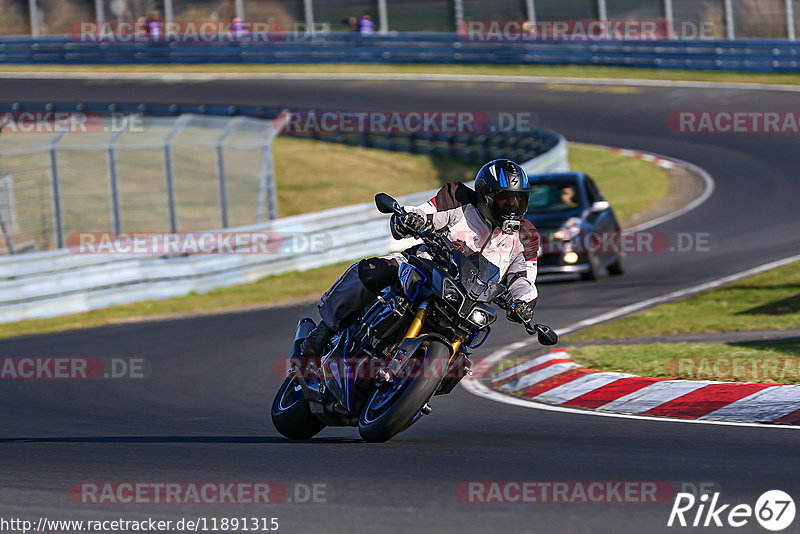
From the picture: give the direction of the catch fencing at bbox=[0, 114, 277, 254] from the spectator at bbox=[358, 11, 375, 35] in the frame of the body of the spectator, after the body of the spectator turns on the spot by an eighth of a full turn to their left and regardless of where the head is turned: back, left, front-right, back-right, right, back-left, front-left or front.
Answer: front-right

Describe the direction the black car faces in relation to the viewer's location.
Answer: facing the viewer and to the left of the viewer

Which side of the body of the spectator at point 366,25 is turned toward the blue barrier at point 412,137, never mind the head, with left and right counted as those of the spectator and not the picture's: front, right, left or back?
front

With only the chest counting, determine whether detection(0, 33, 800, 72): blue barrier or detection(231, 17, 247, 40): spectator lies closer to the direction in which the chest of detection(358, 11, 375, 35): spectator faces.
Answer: the blue barrier

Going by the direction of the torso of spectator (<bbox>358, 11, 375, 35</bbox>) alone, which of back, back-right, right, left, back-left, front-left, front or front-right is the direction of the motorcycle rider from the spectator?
front

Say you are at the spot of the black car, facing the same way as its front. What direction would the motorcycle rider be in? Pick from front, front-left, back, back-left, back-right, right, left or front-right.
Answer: front-left

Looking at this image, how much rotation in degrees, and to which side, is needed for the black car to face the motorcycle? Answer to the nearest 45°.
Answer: approximately 45° to its left

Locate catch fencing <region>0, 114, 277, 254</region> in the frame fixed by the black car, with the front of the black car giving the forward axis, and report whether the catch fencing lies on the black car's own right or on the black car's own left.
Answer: on the black car's own right

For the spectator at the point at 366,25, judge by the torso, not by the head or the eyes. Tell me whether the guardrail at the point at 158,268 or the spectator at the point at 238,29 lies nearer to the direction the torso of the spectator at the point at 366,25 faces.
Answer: the guardrail

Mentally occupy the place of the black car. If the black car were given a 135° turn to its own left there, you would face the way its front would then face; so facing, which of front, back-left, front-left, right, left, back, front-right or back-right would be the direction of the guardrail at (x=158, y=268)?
back

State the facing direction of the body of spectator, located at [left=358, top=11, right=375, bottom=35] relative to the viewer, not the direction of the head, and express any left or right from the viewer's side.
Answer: facing the viewer

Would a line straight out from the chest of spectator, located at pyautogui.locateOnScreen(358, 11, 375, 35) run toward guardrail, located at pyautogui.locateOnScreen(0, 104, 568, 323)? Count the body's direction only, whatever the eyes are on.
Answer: yes
